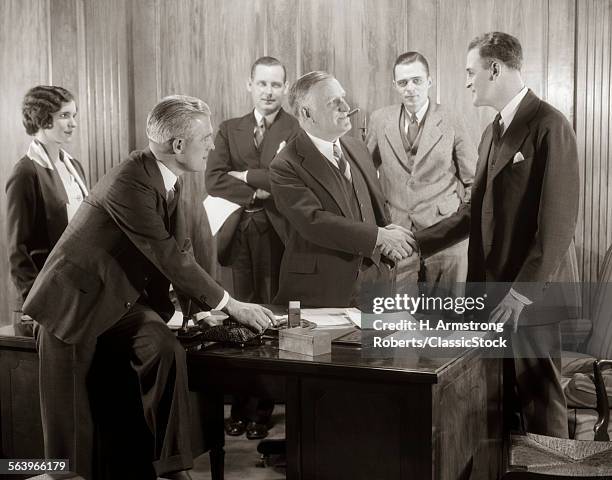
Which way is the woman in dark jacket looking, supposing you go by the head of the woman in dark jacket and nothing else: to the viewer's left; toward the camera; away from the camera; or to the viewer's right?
to the viewer's right

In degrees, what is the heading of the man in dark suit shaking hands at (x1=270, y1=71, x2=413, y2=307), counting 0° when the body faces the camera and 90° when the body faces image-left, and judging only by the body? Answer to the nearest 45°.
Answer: approximately 315°

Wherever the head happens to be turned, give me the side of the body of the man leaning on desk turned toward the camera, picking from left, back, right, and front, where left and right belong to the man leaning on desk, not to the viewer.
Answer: right

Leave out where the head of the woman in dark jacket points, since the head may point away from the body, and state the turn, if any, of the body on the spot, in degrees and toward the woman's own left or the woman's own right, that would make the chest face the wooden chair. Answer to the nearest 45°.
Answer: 0° — they already face it

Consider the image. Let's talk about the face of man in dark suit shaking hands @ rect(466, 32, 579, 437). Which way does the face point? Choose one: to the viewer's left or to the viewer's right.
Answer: to the viewer's left

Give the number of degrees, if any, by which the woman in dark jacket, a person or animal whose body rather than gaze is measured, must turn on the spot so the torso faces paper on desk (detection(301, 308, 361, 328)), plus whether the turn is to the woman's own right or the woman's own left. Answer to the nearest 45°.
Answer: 0° — they already face it

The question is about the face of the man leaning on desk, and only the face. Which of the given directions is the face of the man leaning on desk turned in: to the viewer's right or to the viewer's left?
to the viewer's right

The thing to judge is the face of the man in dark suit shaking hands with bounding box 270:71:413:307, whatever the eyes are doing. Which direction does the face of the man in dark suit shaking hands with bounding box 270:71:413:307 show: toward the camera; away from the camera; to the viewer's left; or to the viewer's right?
to the viewer's right

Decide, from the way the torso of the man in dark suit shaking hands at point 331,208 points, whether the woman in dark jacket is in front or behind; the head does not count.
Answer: behind
